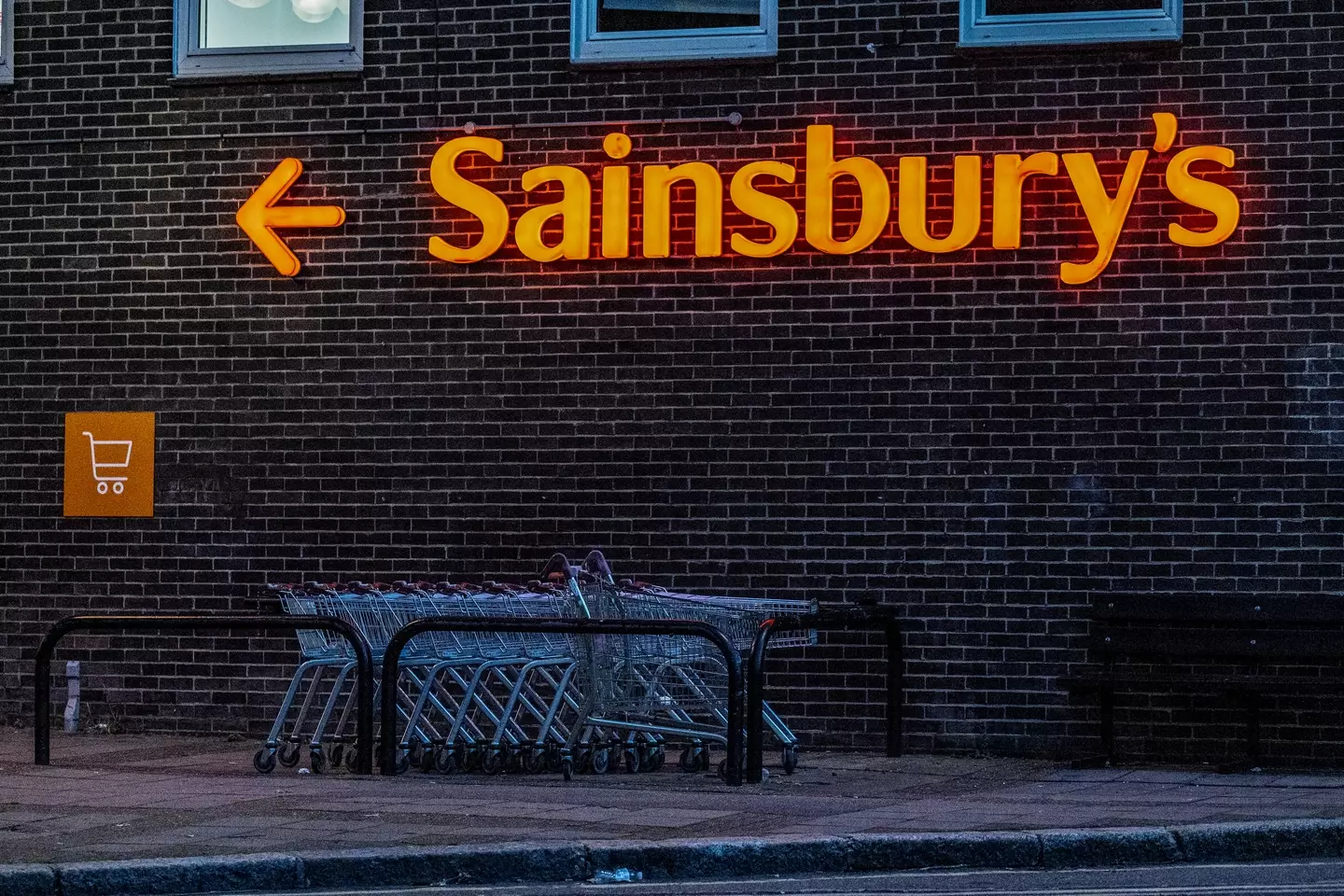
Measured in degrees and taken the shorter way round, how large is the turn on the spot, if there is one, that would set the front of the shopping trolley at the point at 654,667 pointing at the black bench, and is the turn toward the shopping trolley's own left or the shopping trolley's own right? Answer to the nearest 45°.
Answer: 0° — it already faces it

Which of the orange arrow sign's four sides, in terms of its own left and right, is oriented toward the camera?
front

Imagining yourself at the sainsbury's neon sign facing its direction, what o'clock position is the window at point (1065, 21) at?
The window is roughly at 9 o'clock from the sainsbury's neon sign.

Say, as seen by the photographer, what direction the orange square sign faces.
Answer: facing the viewer

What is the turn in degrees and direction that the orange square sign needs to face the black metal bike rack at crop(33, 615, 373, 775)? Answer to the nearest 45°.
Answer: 0° — it already faces it

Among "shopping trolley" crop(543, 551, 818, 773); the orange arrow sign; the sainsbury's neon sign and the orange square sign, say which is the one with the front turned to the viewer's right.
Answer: the shopping trolley

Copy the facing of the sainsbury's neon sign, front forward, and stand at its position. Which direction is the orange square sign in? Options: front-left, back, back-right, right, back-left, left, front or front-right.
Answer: right

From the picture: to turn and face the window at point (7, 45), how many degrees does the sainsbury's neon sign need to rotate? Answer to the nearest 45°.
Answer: approximately 90° to its right

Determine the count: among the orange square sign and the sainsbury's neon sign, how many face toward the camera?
2

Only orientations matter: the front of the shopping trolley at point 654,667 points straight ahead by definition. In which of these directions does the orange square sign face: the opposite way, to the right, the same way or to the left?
to the right

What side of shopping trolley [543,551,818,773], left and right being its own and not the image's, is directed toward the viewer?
right

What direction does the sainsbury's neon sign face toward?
toward the camera
